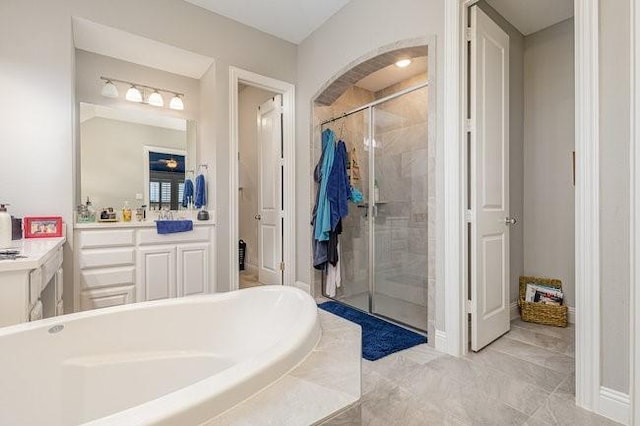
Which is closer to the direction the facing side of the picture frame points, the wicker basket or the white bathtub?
the white bathtub

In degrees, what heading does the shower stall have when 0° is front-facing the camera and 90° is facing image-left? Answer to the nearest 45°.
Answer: approximately 45°

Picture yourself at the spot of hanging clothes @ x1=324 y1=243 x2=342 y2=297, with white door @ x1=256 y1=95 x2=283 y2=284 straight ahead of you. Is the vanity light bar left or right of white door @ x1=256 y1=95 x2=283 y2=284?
left

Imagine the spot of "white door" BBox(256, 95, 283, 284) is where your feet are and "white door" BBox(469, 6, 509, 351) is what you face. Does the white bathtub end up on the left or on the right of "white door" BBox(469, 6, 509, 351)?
right

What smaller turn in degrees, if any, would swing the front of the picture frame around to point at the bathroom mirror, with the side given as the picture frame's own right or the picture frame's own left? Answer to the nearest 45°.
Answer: approximately 135° to the picture frame's own left

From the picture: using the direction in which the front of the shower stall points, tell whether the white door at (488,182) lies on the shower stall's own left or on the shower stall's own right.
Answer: on the shower stall's own left

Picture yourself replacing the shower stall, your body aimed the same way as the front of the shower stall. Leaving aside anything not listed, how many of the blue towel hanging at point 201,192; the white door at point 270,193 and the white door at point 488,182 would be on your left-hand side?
1
